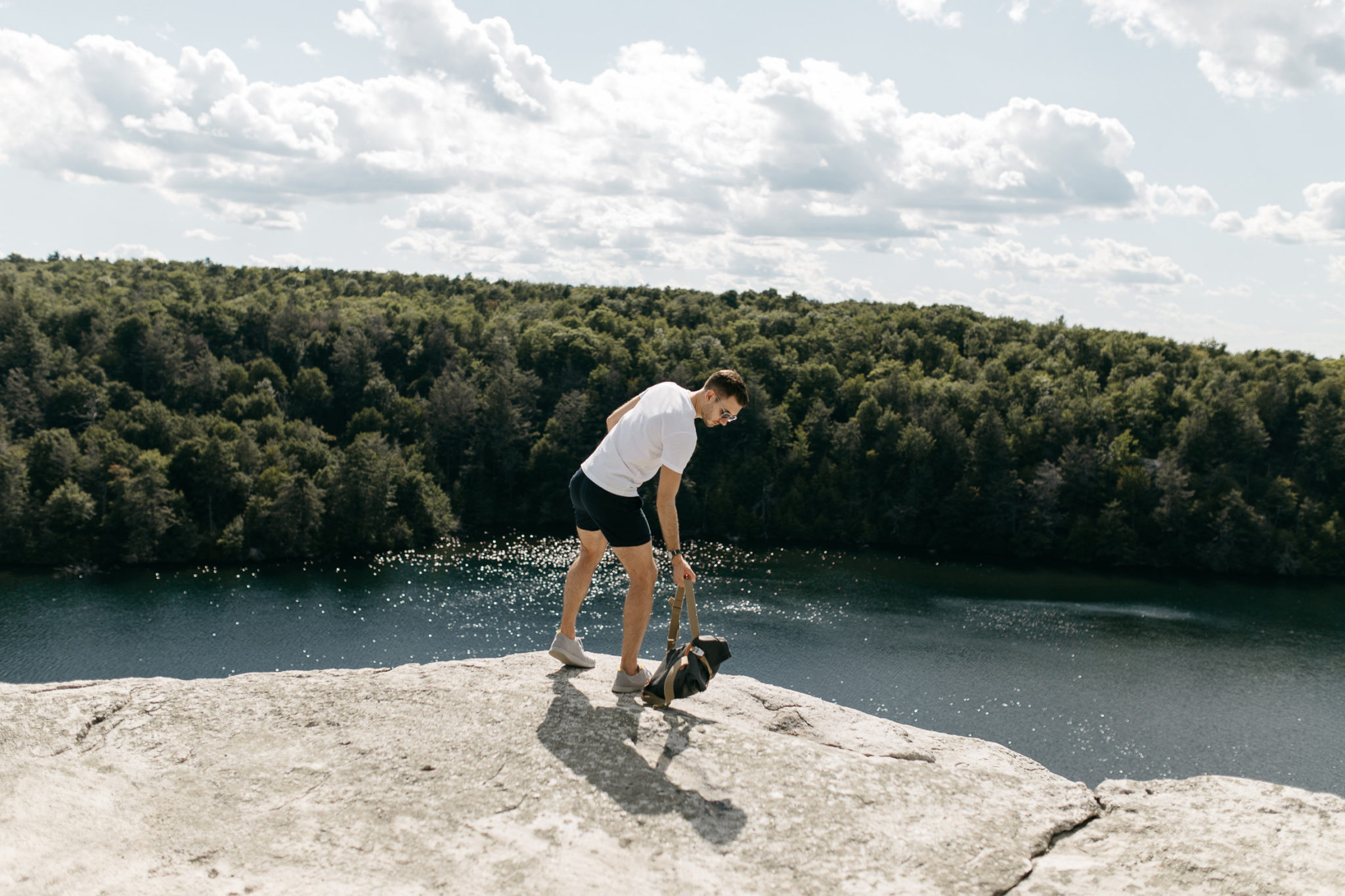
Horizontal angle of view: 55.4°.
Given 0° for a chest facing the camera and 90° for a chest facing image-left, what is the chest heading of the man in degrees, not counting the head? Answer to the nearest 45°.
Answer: approximately 270°
